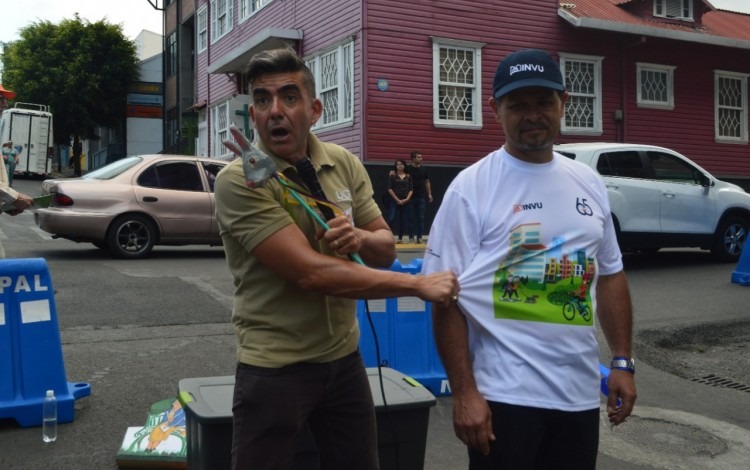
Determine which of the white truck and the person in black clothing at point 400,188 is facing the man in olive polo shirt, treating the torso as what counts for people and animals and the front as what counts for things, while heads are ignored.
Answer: the person in black clothing

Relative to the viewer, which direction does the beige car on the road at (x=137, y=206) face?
to the viewer's right

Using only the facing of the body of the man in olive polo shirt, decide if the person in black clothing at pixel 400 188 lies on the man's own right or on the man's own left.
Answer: on the man's own left

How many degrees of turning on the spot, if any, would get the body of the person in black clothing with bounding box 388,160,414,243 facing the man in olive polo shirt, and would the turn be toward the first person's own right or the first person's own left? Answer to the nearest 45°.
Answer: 0° — they already face them

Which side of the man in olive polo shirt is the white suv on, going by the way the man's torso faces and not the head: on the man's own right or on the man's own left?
on the man's own left

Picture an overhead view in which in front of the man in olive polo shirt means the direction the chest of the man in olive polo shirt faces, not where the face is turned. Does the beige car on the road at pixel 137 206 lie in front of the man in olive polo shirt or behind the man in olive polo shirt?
behind

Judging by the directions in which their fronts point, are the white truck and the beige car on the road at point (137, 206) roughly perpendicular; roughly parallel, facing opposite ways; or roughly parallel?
roughly perpendicular

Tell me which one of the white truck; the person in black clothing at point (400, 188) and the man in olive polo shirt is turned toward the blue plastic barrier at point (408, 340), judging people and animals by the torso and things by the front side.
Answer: the person in black clothing

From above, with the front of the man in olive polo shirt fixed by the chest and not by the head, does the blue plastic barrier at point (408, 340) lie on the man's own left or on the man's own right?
on the man's own left
